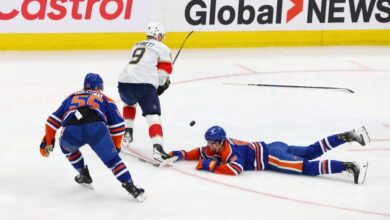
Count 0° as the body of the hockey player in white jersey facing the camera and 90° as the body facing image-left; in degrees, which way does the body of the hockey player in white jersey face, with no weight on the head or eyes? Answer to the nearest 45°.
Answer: approximately 225°

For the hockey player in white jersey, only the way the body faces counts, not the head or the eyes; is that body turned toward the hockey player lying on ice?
no
